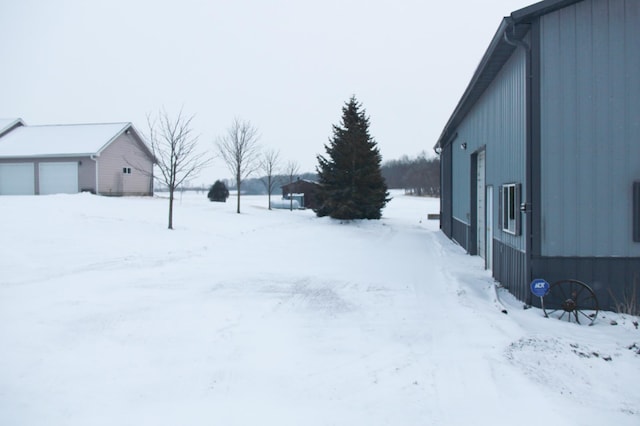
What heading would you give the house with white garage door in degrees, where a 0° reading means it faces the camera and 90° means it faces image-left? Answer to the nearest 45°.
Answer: approximately 45°

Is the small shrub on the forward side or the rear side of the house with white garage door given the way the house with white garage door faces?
on the rear side

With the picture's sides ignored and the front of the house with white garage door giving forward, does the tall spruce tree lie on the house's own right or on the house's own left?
on the house's own left

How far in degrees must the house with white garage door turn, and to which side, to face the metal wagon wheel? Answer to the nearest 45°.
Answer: approximately 45° to its left

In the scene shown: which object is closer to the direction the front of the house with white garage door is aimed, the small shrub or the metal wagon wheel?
the metal wagon wheel

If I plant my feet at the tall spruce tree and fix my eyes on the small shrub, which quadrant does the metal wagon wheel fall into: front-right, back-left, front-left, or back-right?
back-left
